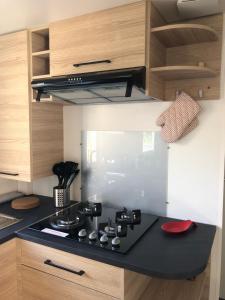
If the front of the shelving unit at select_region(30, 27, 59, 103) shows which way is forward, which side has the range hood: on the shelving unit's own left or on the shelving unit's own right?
on the shelving unit's own left

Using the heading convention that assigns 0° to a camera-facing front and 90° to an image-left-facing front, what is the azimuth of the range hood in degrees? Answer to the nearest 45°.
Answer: approximately 45°

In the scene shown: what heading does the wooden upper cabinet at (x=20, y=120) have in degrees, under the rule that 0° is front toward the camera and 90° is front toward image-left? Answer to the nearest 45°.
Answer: approximately 45°

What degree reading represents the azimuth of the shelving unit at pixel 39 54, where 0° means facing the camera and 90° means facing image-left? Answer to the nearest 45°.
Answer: approximately 45°

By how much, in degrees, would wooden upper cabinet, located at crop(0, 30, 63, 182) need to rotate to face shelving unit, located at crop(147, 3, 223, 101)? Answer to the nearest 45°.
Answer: approximately 90° to its left

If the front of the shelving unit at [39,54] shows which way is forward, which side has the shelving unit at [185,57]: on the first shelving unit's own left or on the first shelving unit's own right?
on the first shelving unit's own left

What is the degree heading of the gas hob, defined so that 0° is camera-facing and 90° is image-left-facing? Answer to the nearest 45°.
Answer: approximately 45°

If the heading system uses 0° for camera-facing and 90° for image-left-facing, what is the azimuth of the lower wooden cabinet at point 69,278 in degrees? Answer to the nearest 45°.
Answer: approximately 45°
